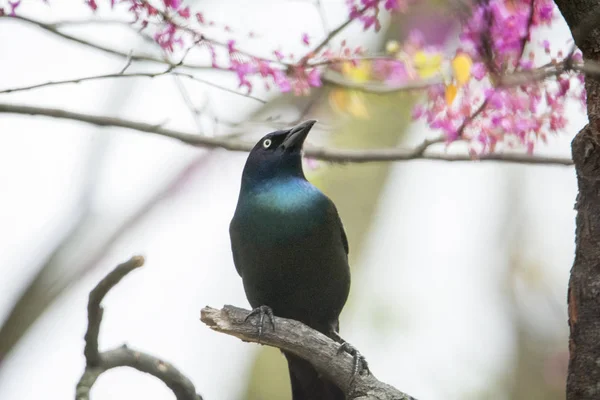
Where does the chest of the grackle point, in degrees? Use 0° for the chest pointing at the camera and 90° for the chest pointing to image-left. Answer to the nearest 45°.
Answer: approximately 0°

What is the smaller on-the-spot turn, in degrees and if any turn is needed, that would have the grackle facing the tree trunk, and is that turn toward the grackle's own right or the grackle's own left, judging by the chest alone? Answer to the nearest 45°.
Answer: approximately 45° to the grackle's own left
